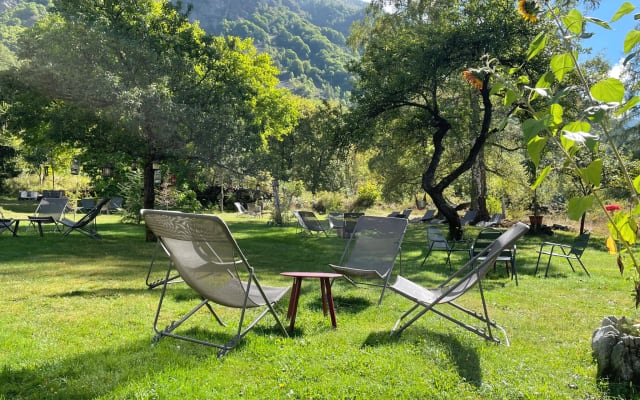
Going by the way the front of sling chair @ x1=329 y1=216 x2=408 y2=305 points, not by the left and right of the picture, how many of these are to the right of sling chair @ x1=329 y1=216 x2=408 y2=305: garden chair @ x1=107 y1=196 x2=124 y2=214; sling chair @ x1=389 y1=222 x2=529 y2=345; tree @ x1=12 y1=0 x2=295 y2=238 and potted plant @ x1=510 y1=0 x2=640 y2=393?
2

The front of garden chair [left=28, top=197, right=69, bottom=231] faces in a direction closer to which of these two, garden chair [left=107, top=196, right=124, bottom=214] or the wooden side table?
the wooden side table

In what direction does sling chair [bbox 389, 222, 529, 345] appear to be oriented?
to the viewer's left

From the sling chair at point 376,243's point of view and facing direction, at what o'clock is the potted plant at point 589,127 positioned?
The potted plant is roughly at 10 o'clock from the sling chair.

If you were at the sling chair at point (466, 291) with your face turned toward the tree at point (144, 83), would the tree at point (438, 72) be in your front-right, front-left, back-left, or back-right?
front-right

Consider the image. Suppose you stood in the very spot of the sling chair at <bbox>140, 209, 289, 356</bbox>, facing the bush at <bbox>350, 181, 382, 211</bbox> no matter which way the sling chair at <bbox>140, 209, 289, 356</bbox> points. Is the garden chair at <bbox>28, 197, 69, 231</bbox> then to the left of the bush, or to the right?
left

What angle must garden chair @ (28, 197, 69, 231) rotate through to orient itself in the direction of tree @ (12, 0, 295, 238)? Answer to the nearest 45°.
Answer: approximately 90° to its left

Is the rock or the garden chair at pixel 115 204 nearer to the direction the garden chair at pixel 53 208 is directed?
the rock

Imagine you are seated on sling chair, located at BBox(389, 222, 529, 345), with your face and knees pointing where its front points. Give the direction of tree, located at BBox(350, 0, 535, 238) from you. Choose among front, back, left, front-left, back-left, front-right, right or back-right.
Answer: right

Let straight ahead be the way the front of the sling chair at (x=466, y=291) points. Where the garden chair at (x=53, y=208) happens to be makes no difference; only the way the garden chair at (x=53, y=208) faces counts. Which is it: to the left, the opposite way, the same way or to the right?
to the left

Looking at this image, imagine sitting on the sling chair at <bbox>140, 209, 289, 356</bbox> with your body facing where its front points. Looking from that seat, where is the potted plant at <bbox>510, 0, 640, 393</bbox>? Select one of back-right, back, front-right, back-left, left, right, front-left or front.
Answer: right

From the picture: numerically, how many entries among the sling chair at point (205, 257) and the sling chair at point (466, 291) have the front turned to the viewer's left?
1
